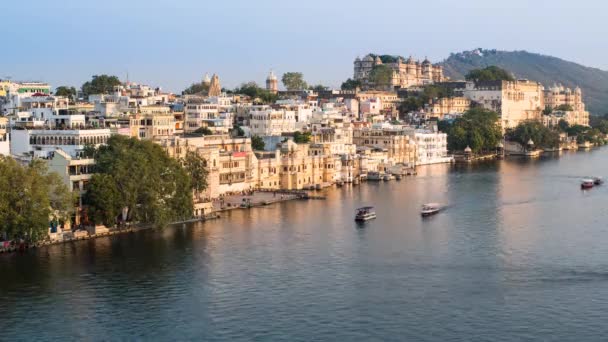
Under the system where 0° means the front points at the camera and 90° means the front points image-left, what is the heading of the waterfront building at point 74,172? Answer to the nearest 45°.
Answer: approximately 315°

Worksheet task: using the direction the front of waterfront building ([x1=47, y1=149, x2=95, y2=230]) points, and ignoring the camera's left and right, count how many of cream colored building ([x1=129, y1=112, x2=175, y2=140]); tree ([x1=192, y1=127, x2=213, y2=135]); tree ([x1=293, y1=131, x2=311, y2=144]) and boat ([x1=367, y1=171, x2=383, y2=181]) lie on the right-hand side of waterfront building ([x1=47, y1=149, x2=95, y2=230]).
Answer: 0

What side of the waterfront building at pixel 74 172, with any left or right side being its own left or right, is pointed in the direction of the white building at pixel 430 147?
left

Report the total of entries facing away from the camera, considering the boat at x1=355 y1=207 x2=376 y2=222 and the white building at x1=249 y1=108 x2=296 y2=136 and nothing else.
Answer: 0

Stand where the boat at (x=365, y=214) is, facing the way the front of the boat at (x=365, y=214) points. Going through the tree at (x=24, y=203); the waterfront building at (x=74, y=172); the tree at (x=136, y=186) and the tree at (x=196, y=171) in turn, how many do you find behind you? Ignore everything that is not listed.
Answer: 0

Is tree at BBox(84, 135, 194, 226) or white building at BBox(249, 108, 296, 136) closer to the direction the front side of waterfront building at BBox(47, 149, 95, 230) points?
the tree

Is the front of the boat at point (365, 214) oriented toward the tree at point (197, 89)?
no

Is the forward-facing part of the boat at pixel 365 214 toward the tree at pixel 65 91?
no

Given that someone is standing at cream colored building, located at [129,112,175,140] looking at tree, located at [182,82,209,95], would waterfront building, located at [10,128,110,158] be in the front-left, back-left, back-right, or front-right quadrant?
back-left

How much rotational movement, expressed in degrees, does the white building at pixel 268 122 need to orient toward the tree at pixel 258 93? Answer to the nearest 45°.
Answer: approximately 135° to its left

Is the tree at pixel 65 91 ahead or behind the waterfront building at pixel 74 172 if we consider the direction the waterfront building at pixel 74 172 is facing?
behind

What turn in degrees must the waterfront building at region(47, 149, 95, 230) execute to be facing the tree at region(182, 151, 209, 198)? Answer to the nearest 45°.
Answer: approximately 90° to its left

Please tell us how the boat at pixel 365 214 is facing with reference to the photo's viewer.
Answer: facing the viewer and to the left of the viewer

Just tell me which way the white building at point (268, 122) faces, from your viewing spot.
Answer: facing the viewer and to the right of the viewer

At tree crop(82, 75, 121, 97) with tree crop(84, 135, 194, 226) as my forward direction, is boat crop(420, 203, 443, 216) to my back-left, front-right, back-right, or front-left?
front-left

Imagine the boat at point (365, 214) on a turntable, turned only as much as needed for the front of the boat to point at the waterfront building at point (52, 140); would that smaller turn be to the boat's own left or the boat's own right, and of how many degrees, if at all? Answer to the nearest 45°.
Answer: approximately 45° to the boat's own right

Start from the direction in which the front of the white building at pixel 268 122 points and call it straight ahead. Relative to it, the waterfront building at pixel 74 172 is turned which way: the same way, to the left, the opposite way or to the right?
the same way

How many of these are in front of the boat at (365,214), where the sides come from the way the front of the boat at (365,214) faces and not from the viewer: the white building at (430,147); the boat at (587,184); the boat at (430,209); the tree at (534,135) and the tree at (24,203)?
1

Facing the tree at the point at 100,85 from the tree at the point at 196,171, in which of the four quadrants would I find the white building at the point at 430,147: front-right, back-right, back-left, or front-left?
front-right
